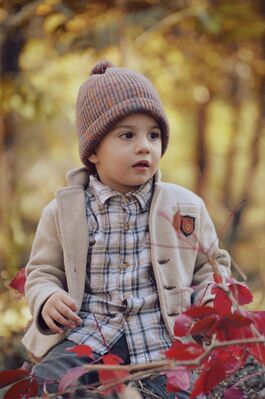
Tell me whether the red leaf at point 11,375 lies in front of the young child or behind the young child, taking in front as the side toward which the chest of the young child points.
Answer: in front

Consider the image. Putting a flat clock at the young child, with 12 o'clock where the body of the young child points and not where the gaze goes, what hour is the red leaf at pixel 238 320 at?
The red leaf is roughly at 11 o'clock from the young child.

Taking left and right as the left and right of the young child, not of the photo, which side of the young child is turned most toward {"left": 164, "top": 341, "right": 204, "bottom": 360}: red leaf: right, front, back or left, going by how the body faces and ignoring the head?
front

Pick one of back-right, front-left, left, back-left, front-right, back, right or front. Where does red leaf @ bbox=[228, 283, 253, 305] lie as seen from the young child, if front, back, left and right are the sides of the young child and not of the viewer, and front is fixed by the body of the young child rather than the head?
front-left

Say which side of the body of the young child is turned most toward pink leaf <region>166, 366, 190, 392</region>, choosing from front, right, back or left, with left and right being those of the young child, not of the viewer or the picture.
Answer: front

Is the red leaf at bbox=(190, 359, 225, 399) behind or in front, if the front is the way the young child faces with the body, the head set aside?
in front

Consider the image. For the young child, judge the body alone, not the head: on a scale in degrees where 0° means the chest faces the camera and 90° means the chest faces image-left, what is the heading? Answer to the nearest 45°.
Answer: approximately 0°
